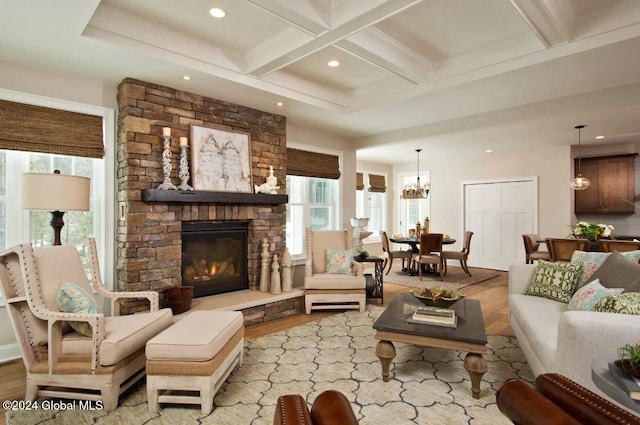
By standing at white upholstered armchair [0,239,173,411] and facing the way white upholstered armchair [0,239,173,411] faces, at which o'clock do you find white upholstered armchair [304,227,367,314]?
white upholstered armchair [304,227,367,314] is roughly at 10 o'clock from white upholstered armchair [0,239,173,411].

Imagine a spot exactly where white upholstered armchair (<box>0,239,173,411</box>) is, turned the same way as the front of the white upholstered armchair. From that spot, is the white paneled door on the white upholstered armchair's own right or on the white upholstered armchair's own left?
on the white upholstered armchair's own left

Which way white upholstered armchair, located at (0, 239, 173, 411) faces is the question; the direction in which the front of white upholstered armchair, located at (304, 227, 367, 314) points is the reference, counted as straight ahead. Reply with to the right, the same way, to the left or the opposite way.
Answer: to the left

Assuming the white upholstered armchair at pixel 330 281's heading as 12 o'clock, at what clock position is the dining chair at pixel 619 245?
The dining chair is roughly at 9 o'clock from the white upholstered armchair.

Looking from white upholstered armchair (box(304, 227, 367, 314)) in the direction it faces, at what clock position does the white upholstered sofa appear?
The white upholstered sofa is roughly at 11 o'clock from the white upholstered armchair.

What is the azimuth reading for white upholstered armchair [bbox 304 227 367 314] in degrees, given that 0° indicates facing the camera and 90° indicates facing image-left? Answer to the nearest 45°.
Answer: approximately 0°
